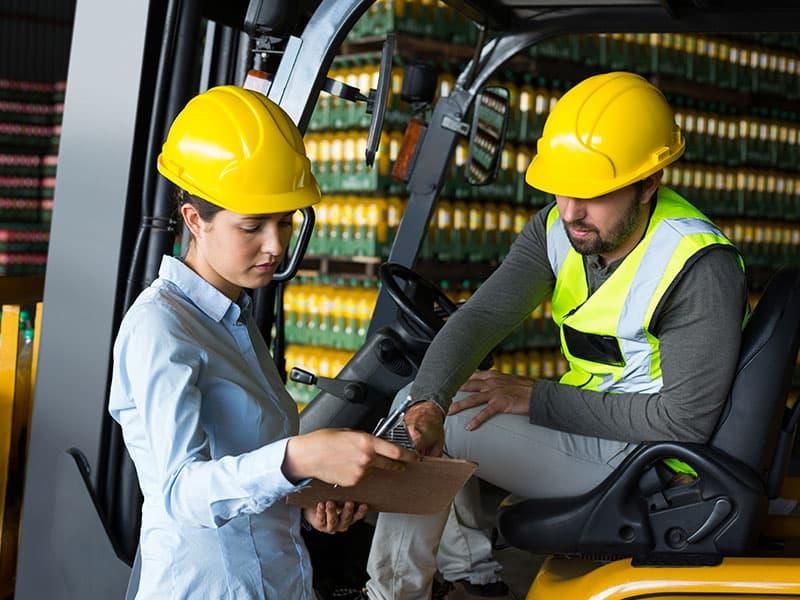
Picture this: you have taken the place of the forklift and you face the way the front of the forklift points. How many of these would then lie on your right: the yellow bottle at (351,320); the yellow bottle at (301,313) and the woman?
2

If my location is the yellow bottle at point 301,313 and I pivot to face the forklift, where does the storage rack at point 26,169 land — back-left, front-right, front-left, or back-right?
back-right

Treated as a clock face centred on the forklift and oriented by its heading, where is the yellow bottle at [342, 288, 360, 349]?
The yellow bottle is roughly at 3 o'clock from the forklift.

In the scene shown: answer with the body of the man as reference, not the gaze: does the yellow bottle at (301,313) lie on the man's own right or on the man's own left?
on the man's own right

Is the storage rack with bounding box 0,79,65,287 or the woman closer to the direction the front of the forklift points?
the storage rack

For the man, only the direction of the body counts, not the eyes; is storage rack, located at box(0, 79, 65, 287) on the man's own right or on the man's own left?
on the man's own right

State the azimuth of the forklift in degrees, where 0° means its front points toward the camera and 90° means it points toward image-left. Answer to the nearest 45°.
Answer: approximately 90°

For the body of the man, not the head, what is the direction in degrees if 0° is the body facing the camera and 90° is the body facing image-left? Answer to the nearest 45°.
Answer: approximately 45°

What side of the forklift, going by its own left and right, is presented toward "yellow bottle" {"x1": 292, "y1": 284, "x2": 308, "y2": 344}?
right
